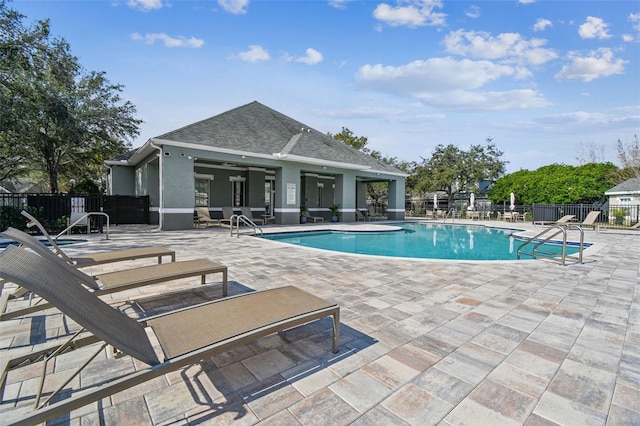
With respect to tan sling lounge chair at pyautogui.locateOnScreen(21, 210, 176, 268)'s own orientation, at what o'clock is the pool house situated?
The pool house is roughly at 10 o'clock from the tan sling lounge chair.

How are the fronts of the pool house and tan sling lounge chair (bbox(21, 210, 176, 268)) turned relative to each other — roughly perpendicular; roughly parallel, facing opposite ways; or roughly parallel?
roughly perpendicular

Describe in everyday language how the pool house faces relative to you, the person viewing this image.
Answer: facing the viewer and to the right of the viewer

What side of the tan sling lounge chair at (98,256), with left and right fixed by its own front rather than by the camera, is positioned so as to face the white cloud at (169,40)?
left

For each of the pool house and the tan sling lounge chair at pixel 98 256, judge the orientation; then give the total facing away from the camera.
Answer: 0

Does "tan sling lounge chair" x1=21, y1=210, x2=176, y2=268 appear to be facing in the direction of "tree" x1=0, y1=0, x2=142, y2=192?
no

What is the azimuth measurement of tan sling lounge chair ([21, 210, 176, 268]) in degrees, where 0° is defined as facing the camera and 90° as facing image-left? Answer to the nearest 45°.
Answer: approximately 270°

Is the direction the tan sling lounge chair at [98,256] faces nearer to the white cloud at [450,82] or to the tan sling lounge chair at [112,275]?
the white cloud

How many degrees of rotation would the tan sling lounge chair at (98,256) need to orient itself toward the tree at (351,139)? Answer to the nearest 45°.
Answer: approximately 45° to its left

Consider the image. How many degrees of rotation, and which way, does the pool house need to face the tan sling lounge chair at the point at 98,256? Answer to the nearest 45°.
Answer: approximately 45° to its right

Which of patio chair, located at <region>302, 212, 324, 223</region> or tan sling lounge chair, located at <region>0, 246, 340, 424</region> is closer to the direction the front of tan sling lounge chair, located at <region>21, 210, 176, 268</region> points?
the patio chair

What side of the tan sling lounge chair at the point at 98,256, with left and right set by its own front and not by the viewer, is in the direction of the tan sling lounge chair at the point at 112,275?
right
